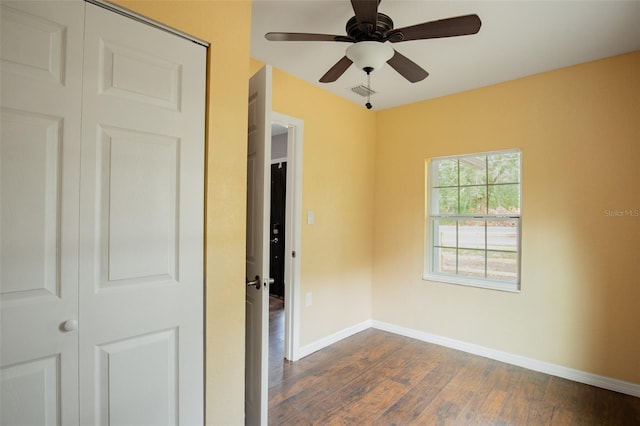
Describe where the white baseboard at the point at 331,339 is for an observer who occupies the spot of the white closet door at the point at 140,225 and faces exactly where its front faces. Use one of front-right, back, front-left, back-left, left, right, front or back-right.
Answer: left

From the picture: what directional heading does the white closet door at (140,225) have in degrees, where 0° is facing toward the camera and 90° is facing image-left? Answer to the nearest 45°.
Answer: approximately 315°

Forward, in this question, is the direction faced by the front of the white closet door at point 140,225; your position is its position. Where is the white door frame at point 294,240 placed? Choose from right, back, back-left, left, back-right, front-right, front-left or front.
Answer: left

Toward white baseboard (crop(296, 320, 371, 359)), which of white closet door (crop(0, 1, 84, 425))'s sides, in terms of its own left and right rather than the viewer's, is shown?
left

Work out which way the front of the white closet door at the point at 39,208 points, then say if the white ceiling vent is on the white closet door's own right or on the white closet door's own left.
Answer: on the white closet door's own left

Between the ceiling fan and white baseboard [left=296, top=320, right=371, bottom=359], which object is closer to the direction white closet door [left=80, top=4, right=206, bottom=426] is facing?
the ceiling fan

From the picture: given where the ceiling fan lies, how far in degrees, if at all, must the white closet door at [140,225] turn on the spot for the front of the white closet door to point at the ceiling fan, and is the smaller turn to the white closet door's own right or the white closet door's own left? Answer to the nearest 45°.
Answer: approximately 45° to the white closet door's own left

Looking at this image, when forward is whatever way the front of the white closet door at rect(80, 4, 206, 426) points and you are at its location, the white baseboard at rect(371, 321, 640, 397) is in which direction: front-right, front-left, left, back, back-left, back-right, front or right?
front-left

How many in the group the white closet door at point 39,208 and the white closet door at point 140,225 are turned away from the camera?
0

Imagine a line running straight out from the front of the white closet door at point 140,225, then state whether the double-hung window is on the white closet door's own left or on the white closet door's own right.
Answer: on the white closet door's own left

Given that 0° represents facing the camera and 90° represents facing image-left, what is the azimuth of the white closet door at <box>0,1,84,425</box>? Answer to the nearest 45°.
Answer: approximately 315°
